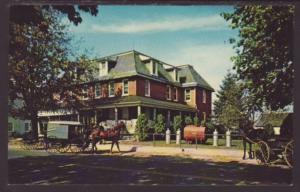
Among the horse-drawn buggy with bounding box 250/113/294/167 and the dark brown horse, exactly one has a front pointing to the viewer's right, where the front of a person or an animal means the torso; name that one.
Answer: the dark brown horse

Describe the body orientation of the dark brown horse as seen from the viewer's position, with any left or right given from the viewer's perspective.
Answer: facing to the right of the viewer

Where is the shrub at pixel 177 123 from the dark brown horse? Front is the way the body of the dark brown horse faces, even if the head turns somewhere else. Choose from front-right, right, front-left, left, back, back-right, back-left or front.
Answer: front

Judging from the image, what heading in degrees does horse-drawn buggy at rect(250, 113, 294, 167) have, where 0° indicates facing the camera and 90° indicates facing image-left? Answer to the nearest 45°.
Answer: approximately 135°

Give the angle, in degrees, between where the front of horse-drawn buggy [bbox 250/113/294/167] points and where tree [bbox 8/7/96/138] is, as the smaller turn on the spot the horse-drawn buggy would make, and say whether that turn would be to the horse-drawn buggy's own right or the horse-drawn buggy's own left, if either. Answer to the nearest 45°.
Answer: approximately 45° to the horse-drawn buggy's own left

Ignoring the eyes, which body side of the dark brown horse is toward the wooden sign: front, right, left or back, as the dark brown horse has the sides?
front

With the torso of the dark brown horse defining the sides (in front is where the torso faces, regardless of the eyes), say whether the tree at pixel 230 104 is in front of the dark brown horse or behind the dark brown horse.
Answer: in front

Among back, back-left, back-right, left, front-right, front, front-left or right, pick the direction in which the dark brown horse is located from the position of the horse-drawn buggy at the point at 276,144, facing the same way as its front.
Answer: front-left

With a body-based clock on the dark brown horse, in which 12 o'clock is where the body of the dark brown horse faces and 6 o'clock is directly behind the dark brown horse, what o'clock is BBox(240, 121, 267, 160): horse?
The horse is roughly at 12 o'clock from the dark brown horse.

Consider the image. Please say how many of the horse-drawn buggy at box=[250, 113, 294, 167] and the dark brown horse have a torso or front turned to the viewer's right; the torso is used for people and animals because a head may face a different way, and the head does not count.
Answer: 1
